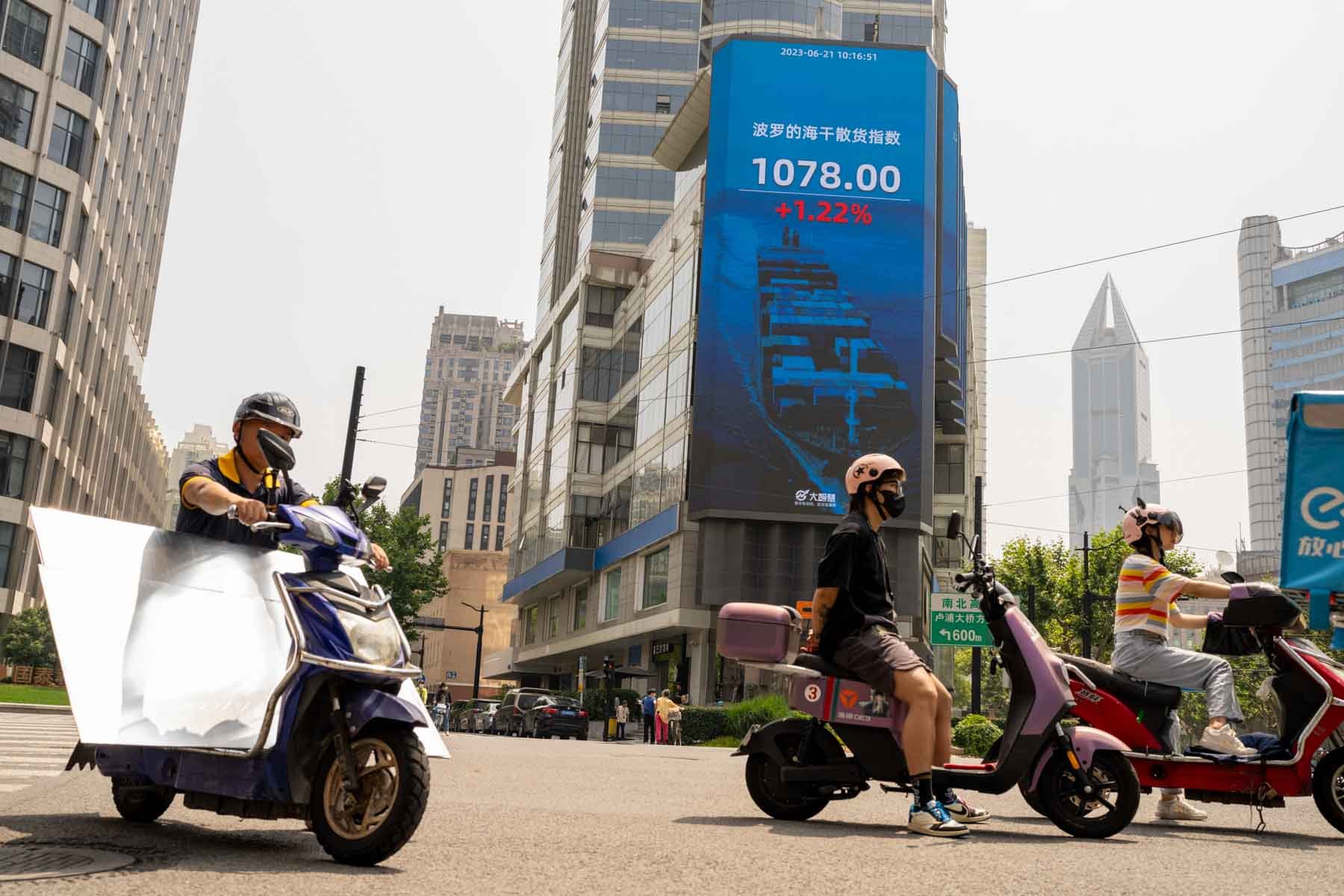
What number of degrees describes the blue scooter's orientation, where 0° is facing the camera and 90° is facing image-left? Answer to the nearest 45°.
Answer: approximately 315°

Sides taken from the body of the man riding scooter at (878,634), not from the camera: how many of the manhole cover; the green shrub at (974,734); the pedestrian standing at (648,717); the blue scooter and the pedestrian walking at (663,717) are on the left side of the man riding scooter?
3

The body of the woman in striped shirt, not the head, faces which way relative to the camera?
to the viewer's right

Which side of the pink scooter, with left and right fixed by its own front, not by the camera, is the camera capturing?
right

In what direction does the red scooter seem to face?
to the viewer's right

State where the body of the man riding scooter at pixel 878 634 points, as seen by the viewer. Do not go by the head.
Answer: to the viewer's right

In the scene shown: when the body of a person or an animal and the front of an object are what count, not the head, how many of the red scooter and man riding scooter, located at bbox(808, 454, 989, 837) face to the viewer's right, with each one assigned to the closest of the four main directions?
2

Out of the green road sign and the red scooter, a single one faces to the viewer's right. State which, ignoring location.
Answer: the red scooter

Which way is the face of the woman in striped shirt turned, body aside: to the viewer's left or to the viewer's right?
to the viewer's right

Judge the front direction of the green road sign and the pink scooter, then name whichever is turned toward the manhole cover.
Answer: the green road sign

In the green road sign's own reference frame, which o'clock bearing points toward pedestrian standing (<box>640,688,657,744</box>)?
The pedestrian standing is roughly at 4 o'clock from the green road sign.

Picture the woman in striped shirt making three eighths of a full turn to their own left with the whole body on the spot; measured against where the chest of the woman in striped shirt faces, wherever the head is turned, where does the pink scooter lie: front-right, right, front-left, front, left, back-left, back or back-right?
left

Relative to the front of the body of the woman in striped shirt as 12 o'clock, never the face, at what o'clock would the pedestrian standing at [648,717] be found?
The pedestrian standing is roughly at 8 o'clock from the woman in striped shirt.

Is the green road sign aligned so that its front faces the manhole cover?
yes

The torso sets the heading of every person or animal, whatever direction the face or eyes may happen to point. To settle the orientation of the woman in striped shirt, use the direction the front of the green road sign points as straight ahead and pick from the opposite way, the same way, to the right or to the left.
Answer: to the left
